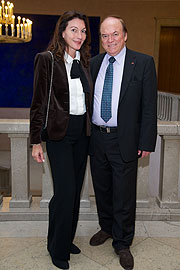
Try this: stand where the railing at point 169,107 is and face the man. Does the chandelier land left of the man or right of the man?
right

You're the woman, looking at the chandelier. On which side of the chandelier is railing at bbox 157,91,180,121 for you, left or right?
right

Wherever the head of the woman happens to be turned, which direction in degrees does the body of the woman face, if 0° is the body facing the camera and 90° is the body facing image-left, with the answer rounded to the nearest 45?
approximately 315°

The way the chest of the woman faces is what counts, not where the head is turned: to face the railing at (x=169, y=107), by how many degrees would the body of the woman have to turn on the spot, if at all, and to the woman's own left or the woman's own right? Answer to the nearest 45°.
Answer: approximately 90° to the woman's own left
